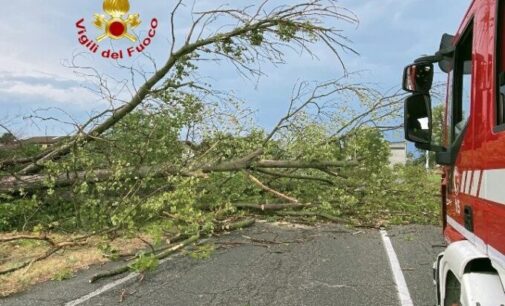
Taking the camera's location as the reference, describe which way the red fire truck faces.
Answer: facing away from the viewer and to the left of the viewer

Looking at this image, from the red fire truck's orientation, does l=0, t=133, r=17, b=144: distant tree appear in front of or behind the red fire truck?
in front
